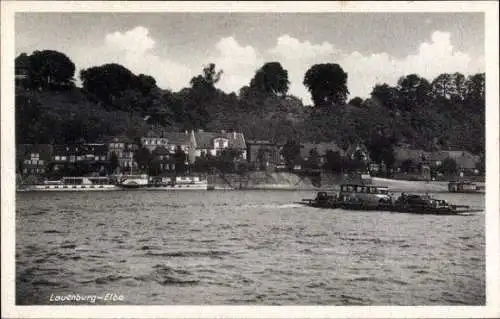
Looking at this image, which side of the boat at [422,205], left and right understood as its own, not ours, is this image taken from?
right
